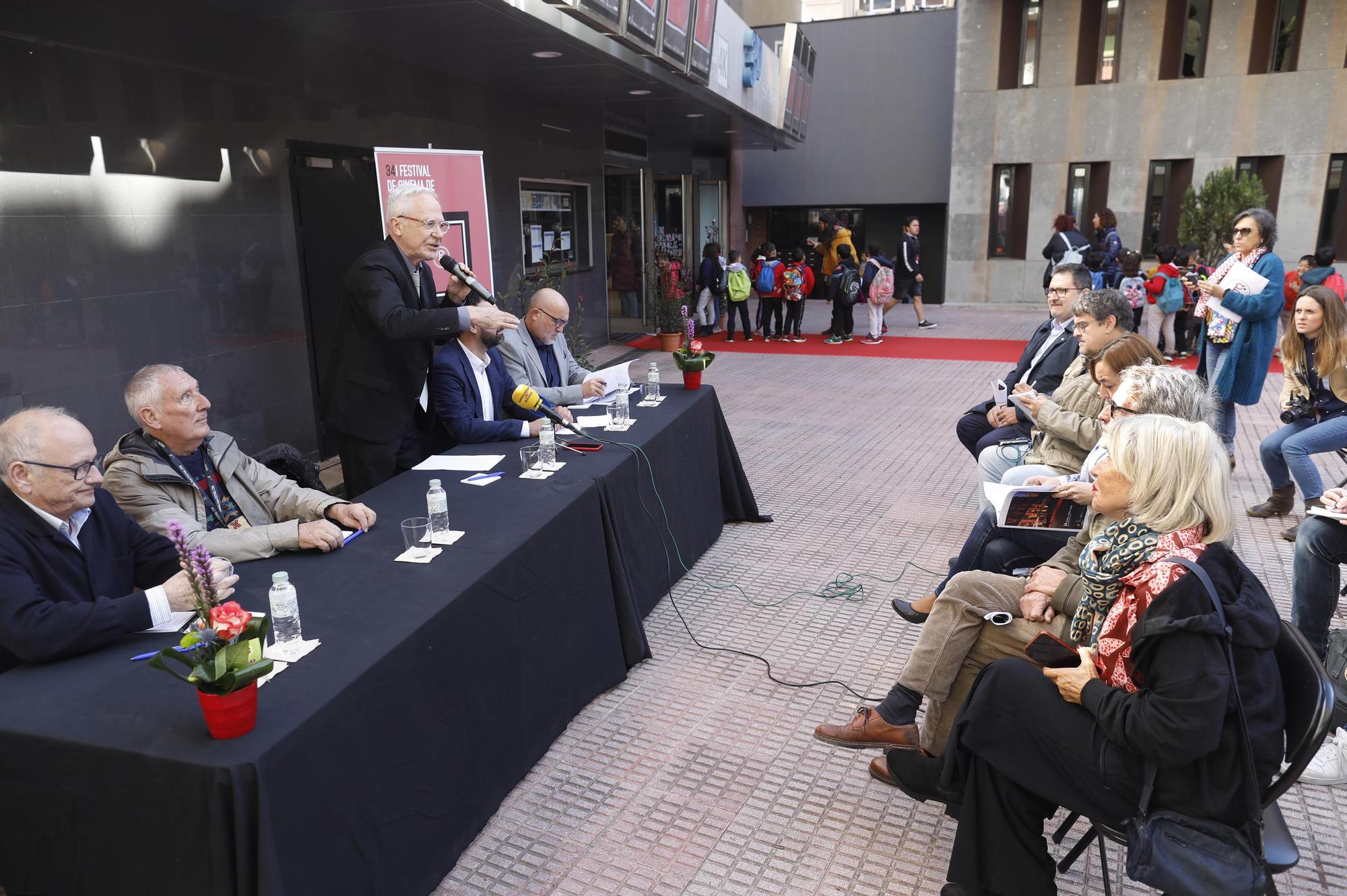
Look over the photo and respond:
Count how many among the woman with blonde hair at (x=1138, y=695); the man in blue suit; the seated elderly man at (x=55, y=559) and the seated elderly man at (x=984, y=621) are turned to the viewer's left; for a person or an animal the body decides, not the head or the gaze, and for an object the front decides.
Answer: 2

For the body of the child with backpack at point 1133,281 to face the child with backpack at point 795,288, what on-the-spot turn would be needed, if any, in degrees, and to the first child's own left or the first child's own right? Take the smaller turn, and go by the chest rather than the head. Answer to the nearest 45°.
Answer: approximately 90° to the first child's own left

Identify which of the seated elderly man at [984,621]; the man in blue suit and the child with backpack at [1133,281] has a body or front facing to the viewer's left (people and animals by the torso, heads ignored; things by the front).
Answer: the seated elderly man

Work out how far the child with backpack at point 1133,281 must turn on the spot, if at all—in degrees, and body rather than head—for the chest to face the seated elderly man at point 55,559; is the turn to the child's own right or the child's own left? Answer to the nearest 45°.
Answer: approximately 180°

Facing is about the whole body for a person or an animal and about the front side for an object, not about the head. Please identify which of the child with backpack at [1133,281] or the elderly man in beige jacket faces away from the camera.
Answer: the child with backpack

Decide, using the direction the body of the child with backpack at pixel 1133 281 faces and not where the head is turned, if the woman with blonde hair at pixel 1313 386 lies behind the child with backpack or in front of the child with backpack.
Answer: behind

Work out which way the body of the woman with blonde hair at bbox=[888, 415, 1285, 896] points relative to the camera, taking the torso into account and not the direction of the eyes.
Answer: to the viewer's left

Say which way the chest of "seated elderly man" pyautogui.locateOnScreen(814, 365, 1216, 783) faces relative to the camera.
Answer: to the viewer's left

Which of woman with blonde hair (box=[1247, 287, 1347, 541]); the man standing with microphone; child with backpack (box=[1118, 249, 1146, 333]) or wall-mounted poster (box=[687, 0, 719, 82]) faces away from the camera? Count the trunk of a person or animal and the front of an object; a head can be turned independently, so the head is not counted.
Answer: the child with backpack

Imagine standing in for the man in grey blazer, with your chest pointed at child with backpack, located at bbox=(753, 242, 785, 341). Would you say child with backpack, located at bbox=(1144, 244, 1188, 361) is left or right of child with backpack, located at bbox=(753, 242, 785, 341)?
right

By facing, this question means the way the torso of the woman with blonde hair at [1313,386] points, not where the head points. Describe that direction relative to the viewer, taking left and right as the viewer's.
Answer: facing the viewer and to the left of the viewer

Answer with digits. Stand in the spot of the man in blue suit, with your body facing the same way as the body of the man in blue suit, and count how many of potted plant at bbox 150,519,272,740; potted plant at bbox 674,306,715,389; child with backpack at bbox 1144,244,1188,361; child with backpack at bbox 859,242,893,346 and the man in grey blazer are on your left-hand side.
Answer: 4

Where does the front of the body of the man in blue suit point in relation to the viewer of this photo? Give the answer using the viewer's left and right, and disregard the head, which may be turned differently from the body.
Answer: facing the viewer and to the right of the viewer

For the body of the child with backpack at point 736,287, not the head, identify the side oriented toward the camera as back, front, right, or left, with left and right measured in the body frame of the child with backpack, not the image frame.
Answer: back

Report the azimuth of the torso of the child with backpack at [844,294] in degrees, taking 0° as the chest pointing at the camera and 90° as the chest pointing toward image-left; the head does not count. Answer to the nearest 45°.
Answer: approximately 135°

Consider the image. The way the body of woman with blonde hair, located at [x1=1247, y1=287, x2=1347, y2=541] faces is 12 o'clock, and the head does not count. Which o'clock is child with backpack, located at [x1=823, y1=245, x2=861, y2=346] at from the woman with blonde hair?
The child with backpack is roughly at 3 o'clock from the woman with blonde hair.

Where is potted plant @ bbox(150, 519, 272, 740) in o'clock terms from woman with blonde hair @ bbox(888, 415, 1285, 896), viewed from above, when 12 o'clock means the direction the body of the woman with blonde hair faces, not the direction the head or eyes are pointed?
The potted plant is roughly at 11 o'clock from the woman with blonde hair.

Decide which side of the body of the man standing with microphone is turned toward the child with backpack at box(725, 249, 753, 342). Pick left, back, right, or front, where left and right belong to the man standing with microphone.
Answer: left

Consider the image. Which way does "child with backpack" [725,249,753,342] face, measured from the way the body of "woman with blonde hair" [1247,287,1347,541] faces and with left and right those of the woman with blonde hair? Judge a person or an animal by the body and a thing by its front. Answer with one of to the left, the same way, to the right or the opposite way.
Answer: to the right

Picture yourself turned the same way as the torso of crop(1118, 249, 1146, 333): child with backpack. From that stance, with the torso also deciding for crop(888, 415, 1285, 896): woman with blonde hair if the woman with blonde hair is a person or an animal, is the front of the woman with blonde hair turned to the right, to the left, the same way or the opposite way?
to the left

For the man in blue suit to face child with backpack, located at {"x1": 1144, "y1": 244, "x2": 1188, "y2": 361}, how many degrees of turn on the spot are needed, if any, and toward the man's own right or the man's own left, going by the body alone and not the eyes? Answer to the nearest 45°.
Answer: approximately 90° to the man's own left

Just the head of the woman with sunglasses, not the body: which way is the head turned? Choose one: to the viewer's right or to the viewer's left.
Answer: to the viewer's left
